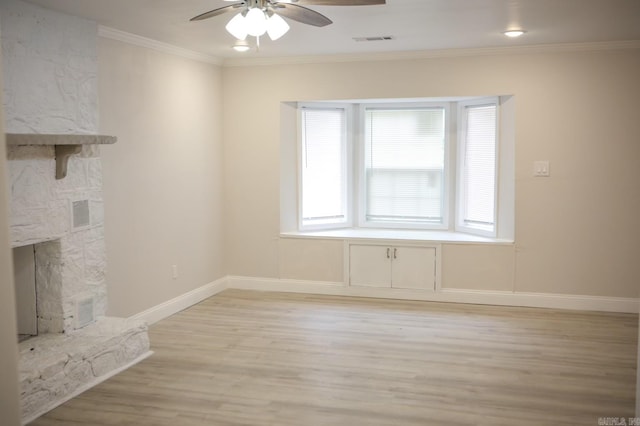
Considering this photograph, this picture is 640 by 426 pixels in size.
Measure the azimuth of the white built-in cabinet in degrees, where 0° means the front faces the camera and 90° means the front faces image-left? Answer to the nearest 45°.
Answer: approximately 0°

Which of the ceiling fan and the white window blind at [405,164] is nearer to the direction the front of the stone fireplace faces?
the ceiling fan

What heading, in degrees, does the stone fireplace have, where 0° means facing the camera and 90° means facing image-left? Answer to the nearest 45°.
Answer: approximately 315°

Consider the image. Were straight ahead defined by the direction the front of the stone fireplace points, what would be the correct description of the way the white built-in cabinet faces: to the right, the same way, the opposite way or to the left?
to the right

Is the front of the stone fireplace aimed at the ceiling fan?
yes

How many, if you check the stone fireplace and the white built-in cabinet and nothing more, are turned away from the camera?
0
